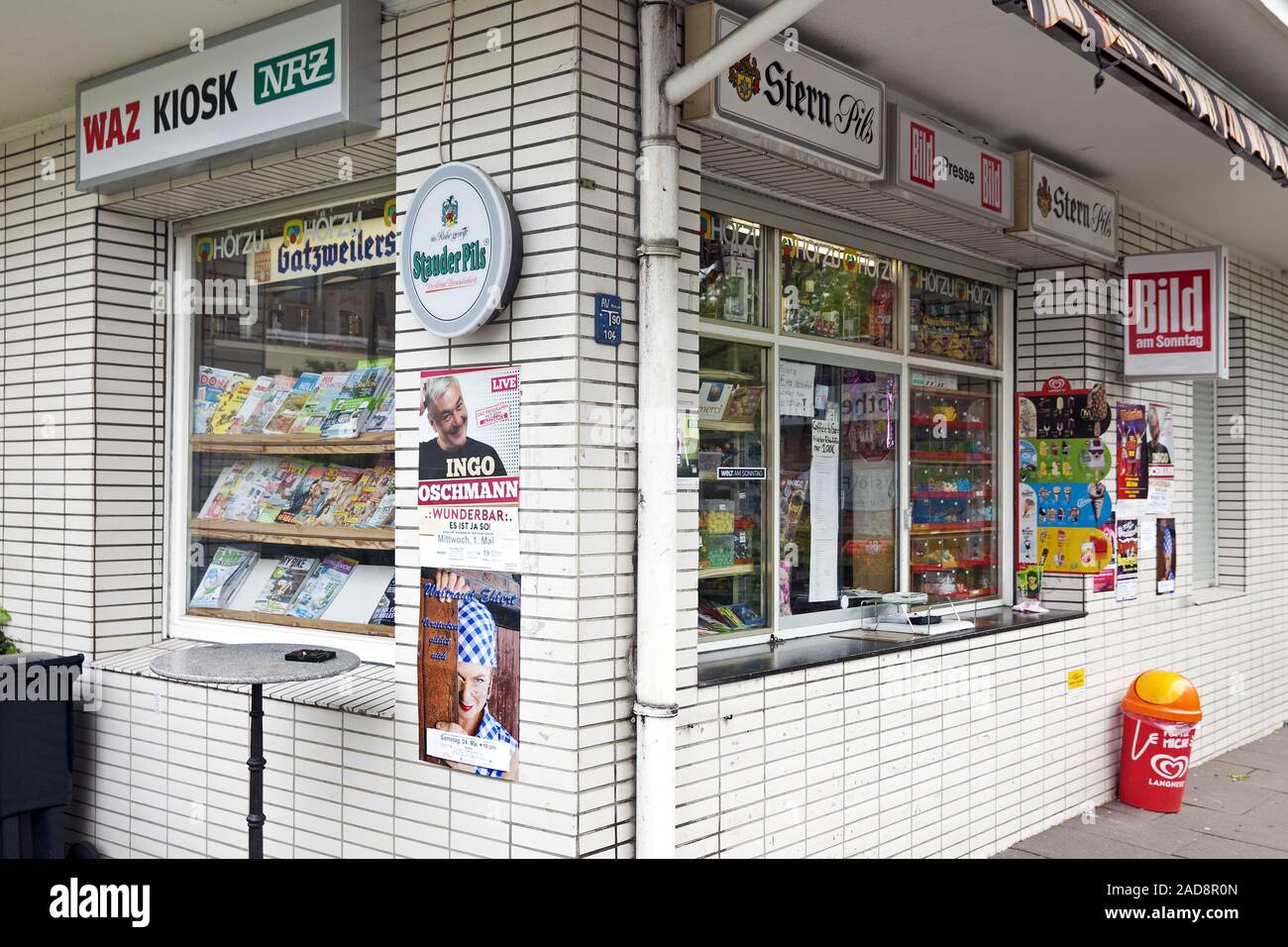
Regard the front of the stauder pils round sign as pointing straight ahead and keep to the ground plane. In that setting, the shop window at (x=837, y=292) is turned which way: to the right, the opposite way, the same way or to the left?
to the left

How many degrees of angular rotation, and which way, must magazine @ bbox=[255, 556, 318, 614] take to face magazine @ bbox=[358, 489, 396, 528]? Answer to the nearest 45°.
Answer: approximately 90° to its left

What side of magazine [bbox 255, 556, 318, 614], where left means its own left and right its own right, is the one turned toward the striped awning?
left

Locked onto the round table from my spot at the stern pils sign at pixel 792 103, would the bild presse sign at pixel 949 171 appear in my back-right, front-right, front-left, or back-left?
back-right

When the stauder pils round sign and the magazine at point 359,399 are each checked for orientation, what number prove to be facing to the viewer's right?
0

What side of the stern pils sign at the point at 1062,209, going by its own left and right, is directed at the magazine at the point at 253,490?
right

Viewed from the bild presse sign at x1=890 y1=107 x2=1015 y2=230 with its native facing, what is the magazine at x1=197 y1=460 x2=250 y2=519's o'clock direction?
The magazine is roughly at 4 o'clock from the bild presse sign.

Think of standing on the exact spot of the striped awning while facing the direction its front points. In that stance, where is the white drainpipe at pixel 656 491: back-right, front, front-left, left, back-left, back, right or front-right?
right

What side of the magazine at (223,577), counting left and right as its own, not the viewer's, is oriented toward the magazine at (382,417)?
left

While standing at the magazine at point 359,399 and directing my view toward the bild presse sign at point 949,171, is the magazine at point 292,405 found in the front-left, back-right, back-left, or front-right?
back-left

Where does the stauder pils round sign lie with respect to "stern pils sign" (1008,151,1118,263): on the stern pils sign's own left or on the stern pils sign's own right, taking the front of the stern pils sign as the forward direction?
on the stern pils sign's own right

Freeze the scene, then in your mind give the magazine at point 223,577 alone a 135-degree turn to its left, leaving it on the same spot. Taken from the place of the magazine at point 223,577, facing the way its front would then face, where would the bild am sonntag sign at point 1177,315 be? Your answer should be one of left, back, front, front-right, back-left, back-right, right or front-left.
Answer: front
